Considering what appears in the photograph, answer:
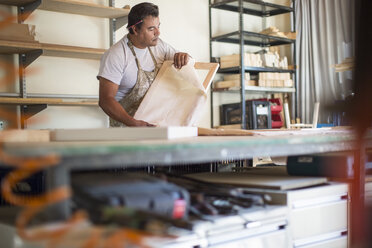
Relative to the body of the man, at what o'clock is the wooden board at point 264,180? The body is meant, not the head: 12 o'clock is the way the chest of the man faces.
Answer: The wooden board is roughly at 1 o'clock from the man.

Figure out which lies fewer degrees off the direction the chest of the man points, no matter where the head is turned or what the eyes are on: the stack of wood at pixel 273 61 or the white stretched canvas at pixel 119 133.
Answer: the white stretched canvas

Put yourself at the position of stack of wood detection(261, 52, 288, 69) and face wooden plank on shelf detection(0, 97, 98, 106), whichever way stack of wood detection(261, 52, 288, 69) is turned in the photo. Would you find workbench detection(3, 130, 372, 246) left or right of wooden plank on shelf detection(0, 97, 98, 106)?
left

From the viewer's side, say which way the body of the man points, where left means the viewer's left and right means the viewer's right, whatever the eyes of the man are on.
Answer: facing the viewer and to the right of the viewer

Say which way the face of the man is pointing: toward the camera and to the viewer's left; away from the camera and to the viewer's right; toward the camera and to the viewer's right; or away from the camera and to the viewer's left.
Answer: toward the camera and to the viewer's right

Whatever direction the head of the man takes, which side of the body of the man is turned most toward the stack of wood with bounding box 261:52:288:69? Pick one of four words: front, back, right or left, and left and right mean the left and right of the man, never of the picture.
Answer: left

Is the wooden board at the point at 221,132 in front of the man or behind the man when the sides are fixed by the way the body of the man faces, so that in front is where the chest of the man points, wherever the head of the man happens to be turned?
in front

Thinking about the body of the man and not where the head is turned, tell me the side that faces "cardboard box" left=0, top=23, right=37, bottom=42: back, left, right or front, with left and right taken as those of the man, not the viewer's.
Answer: back

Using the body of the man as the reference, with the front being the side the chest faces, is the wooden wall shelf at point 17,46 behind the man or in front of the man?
behind

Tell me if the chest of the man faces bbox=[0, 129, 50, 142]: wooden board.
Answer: no

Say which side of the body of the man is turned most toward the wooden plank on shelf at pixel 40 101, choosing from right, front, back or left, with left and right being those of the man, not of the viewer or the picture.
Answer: back

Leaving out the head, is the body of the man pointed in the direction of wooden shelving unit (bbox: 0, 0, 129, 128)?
no

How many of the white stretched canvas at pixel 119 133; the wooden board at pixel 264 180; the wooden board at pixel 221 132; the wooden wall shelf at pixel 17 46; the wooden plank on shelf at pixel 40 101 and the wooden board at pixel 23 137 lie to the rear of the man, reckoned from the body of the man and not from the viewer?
2

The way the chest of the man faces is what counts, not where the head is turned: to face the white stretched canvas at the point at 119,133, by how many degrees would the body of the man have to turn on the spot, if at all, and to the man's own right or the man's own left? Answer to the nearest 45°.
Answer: approximately 45° to the man's own right

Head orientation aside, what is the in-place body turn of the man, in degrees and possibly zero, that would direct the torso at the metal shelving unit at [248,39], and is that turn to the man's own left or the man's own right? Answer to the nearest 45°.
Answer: approximately 90° to the man's own left

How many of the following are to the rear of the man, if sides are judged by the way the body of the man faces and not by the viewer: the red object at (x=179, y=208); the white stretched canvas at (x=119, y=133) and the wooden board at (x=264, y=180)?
0
